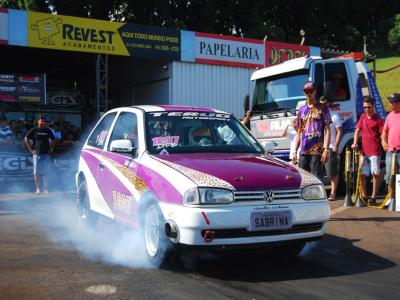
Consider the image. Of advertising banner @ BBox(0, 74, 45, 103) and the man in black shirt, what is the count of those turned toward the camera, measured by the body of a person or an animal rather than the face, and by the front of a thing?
2

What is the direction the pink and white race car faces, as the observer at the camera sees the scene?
facing the viewer and to the right of the viewer

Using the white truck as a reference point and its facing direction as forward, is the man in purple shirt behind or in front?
in front

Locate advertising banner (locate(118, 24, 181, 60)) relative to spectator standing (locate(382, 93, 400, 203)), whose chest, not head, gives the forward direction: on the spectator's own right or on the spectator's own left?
on the spectator's own right

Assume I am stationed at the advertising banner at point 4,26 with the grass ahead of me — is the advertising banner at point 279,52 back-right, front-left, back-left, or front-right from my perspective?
front-right

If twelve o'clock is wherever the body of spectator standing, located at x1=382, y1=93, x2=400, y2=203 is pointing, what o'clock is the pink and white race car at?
The pink and white race car is roughly at 11 o'clock from the spectator standing.

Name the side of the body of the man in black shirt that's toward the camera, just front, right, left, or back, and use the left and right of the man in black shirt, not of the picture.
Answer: front

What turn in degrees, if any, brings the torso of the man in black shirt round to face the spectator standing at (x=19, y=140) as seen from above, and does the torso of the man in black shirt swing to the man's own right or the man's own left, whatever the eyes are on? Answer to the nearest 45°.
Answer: approximately 180°

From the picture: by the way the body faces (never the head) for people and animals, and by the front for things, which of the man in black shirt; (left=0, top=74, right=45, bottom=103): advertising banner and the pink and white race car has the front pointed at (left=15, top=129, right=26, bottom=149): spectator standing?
the advertising banner

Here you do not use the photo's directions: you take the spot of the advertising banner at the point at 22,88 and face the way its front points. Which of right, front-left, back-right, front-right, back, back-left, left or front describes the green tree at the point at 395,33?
back-left

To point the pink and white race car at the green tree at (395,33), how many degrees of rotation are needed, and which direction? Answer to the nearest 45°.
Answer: approximately 135° to its left

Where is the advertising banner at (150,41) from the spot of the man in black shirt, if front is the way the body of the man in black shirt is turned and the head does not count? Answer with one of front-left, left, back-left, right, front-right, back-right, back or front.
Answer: back-left

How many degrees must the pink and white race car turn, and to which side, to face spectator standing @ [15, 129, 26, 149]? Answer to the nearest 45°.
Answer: approximately 180°

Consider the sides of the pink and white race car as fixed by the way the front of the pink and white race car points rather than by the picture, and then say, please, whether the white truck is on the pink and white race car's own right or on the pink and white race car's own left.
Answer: on the pink and white race car's own left

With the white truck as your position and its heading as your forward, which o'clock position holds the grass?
The grass is roughly at 5 o'clock from the white truck.

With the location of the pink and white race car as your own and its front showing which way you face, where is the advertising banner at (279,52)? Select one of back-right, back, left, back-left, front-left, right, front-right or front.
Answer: back-left

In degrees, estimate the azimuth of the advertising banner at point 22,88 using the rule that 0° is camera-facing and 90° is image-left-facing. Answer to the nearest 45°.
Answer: approximately 0°
